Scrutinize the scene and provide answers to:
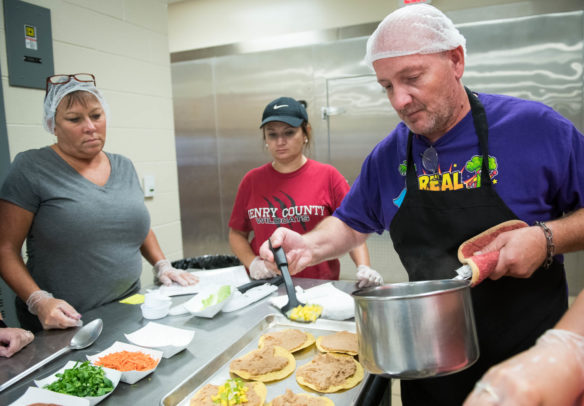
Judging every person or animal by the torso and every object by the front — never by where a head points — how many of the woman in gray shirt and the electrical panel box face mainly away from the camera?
0

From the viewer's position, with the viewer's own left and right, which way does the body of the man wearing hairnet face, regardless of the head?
facing the viewer and to the left of the viewer

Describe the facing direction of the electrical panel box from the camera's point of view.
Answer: facing the viewer and to the right of the viewer

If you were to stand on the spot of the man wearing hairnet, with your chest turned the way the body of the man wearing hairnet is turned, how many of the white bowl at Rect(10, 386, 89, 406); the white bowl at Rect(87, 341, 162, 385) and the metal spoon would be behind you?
0

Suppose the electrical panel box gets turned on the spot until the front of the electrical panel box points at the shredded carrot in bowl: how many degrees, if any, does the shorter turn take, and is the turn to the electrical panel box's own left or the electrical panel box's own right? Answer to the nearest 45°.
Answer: approximately 45° to the electrical panel box's own right

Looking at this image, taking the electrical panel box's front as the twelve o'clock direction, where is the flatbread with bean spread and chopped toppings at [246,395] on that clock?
The flatbread with bean spread and chopped toppings is roughly at 1 o'clock from the electrical panel box.

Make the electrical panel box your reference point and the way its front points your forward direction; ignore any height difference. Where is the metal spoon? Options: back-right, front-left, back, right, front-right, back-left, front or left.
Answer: front-right

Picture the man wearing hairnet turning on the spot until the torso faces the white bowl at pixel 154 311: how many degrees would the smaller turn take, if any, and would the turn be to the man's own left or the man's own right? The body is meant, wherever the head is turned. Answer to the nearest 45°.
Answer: approximately 45° to the man's own right

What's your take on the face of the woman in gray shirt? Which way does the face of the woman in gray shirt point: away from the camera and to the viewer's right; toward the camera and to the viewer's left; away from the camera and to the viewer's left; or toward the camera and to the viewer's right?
toward the camera and to the viewer's right

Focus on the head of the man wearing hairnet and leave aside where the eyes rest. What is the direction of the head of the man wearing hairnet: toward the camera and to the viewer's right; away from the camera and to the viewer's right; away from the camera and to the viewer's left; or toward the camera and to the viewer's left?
toward the camera and to the viewer's left

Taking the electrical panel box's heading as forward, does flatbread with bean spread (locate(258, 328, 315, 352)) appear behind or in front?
in front

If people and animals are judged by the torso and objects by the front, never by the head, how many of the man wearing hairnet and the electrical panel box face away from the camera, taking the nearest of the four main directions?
0

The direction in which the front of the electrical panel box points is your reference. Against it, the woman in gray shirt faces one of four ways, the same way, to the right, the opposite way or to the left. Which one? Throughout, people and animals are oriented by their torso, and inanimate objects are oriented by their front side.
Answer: the same way

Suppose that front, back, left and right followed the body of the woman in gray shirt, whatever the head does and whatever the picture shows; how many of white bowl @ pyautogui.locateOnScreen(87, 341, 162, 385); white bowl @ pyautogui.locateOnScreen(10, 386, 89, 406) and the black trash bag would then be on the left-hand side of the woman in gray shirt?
1

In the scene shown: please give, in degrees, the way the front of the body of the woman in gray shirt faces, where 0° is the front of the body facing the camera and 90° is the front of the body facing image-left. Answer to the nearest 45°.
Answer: approximately 315°

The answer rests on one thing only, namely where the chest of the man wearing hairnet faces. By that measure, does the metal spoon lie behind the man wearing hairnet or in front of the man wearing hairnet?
in front

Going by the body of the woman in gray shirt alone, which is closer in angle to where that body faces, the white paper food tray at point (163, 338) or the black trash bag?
the white paper food tray
